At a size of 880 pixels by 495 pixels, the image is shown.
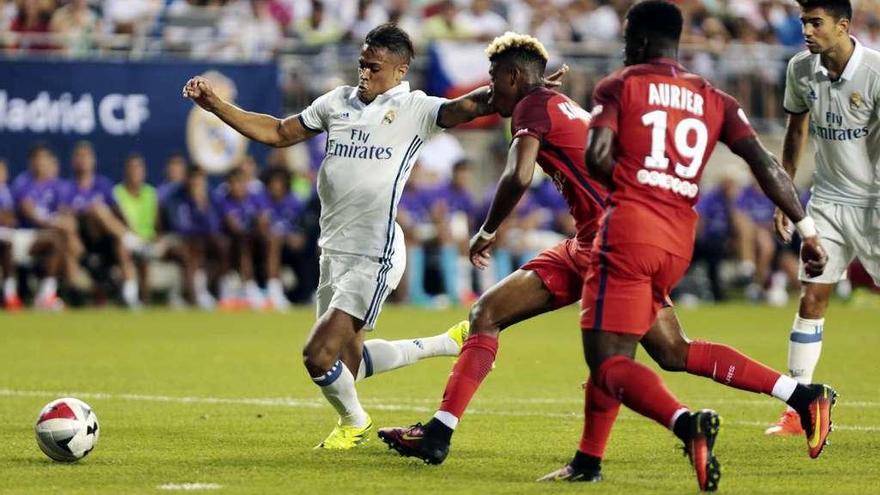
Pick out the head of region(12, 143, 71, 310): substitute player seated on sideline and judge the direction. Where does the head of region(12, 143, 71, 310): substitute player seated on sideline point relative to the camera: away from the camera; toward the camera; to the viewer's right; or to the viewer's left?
toward the camera

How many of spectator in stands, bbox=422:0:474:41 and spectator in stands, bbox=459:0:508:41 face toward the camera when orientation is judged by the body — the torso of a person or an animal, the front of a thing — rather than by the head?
2

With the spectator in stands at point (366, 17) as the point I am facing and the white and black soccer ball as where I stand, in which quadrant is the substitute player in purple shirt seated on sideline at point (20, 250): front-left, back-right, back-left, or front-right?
front-left

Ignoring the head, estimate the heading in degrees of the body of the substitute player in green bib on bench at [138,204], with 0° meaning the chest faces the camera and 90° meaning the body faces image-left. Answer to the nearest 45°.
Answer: approximately 0°

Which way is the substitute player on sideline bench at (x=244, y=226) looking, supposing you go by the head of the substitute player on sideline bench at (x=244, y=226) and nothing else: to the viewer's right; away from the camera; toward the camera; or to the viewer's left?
toward the camera

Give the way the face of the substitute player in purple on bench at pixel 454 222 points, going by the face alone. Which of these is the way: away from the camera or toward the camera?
toward the camera

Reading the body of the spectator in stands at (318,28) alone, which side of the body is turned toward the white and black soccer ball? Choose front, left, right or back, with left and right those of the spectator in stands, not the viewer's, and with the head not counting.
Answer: front

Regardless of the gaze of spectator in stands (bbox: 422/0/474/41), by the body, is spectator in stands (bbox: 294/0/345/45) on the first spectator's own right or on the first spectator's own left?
on the first spectator's own right

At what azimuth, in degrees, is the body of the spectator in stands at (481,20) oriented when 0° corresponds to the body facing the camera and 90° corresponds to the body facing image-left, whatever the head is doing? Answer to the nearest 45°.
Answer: approximately 0°

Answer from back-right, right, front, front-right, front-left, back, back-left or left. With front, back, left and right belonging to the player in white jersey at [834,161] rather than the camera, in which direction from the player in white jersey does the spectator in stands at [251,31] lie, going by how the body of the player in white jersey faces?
right

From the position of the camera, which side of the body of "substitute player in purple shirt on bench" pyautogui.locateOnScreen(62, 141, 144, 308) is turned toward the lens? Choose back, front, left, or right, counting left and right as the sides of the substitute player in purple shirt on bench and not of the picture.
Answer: front

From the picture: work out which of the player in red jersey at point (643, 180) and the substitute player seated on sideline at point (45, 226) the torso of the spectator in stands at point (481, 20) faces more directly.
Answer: the player in red jersey

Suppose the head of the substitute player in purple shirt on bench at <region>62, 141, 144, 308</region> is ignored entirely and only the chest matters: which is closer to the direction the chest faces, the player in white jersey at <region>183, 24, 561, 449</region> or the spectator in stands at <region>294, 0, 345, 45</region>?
the player in white jersey

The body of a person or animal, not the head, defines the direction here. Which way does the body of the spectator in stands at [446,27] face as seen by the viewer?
toward the camera

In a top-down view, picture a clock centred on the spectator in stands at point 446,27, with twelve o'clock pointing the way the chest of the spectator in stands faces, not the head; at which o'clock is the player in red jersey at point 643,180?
The player in red jersey is roughly at 12 o'clock from the spectator in stands.

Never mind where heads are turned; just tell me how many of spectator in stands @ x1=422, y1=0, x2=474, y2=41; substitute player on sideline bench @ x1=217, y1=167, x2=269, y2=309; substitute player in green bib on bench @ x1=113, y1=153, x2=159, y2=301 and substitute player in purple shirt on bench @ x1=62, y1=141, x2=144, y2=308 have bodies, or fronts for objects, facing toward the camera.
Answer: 4

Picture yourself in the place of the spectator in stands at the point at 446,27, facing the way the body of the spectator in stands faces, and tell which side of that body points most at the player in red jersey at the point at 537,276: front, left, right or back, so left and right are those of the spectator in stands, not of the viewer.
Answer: front
